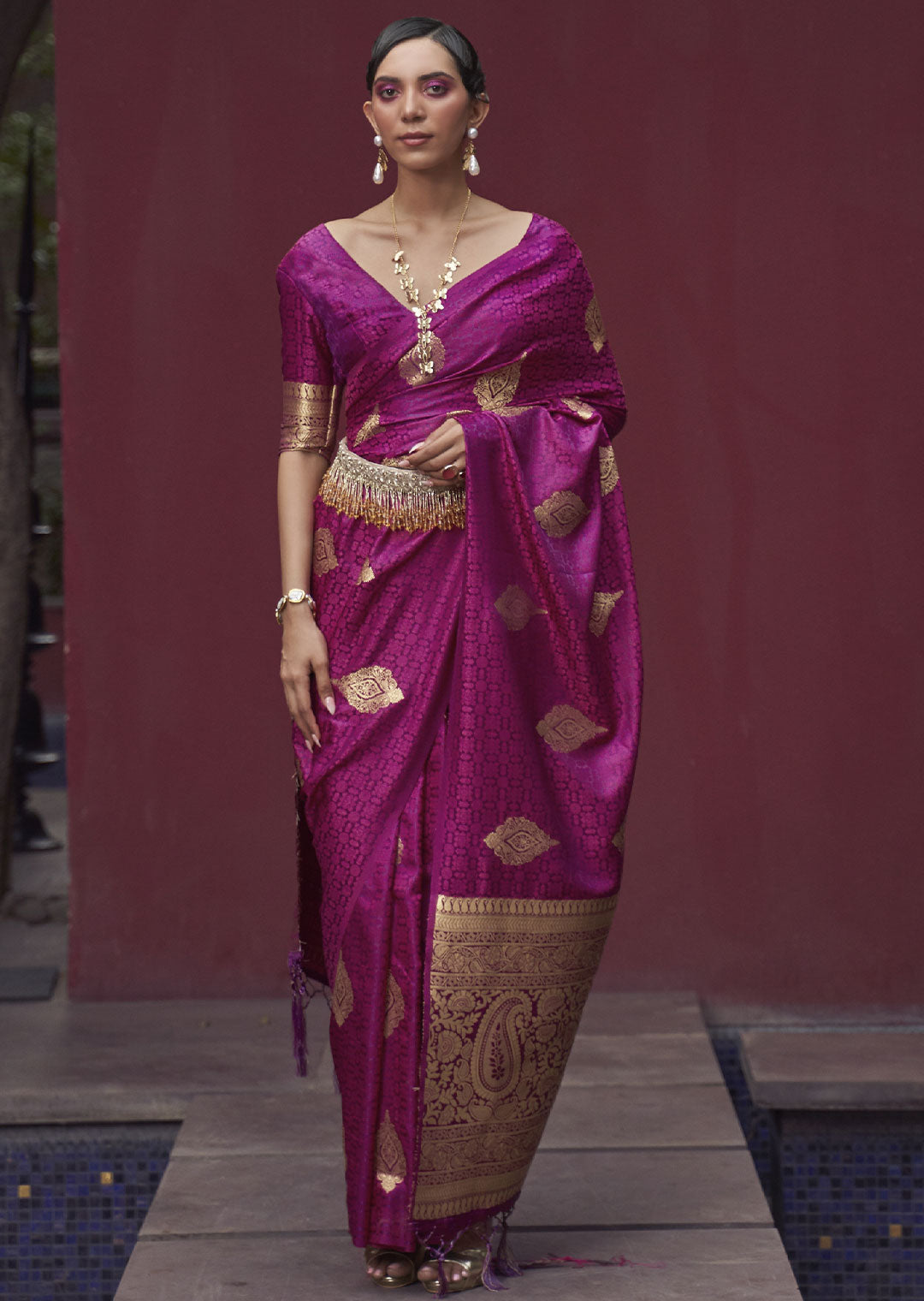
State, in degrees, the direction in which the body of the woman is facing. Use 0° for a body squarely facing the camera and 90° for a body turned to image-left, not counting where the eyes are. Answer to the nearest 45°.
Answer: approximately 0°
